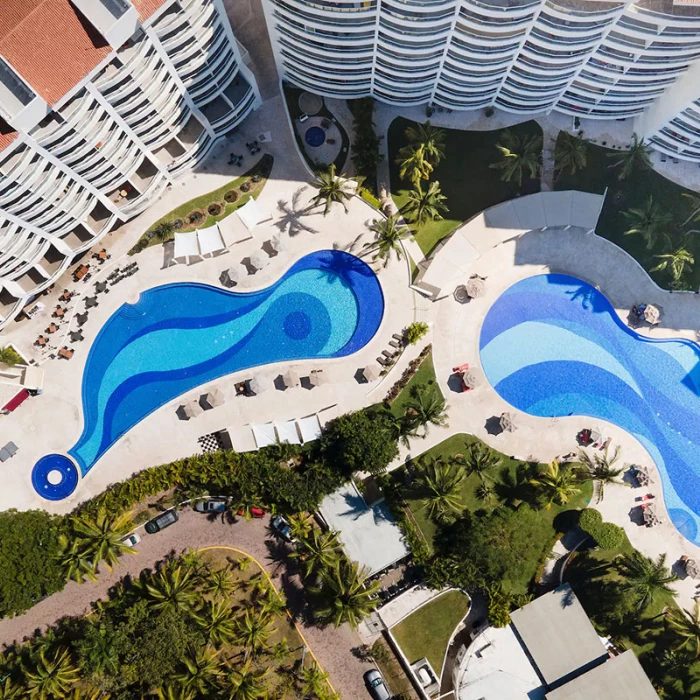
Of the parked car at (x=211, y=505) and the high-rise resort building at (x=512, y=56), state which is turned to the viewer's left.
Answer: the parked car

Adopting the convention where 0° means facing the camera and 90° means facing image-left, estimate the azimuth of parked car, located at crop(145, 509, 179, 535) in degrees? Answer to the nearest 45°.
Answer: approximately 45°

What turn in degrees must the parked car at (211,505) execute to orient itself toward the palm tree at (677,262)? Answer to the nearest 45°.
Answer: approximately 180°

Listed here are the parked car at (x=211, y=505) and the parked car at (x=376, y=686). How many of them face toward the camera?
0

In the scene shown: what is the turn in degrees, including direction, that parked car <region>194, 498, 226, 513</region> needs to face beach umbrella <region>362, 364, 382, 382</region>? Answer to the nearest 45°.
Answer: approximately 180°

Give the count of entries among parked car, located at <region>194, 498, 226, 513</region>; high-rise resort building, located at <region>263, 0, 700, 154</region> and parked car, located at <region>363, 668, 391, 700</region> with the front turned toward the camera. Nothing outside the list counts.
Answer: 1

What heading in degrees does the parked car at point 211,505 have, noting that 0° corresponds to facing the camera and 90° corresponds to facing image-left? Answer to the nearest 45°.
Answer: approximately 90°

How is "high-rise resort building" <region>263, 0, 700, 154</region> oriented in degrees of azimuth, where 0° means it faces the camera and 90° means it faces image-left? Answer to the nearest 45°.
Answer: approximately 0°
